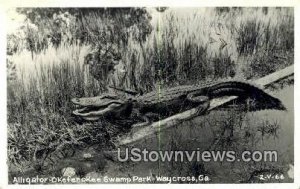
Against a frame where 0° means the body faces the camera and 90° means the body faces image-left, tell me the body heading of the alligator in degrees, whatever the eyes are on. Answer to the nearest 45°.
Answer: approximately 90°
